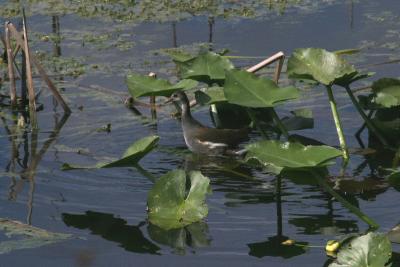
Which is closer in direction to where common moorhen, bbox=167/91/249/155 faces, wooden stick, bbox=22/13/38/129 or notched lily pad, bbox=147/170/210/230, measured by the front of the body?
the wooden stick

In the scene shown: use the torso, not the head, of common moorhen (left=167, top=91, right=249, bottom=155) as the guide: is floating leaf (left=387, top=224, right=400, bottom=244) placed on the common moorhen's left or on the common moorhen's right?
on the common moorhen's left

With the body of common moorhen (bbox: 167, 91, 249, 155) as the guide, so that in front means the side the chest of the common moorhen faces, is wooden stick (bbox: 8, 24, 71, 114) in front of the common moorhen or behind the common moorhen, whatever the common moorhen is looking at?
in front

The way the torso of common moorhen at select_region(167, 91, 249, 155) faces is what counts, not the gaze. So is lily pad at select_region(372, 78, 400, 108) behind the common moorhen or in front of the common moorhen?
behind

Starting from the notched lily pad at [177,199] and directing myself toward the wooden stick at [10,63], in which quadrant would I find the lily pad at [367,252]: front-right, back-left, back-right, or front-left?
back-right

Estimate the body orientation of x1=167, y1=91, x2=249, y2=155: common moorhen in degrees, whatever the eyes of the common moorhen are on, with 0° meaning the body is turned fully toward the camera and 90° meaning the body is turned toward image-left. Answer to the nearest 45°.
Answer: approximately 90°

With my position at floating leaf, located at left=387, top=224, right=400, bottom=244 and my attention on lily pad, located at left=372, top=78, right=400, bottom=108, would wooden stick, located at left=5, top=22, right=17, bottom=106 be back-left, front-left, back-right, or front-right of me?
front-left

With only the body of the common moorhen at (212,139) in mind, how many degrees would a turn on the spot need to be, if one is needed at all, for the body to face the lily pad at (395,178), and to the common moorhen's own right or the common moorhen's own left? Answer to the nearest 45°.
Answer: approximately 135° to the common moorhen's own left

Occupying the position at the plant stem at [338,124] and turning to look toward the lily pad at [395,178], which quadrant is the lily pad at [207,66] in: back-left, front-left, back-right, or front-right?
back-right

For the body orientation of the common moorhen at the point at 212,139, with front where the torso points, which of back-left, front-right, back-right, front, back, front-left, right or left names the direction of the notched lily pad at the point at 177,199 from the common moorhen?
left

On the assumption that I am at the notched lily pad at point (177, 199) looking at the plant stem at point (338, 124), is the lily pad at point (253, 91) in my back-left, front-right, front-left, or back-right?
front-left

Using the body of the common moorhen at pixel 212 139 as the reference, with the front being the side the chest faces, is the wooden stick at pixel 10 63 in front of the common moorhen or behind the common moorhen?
in front

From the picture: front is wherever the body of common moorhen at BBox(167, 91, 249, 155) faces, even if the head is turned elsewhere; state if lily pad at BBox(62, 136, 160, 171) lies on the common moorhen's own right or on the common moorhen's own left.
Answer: on the common moorhen's own left

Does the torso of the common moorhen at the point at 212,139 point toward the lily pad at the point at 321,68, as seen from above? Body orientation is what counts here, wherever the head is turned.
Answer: no
